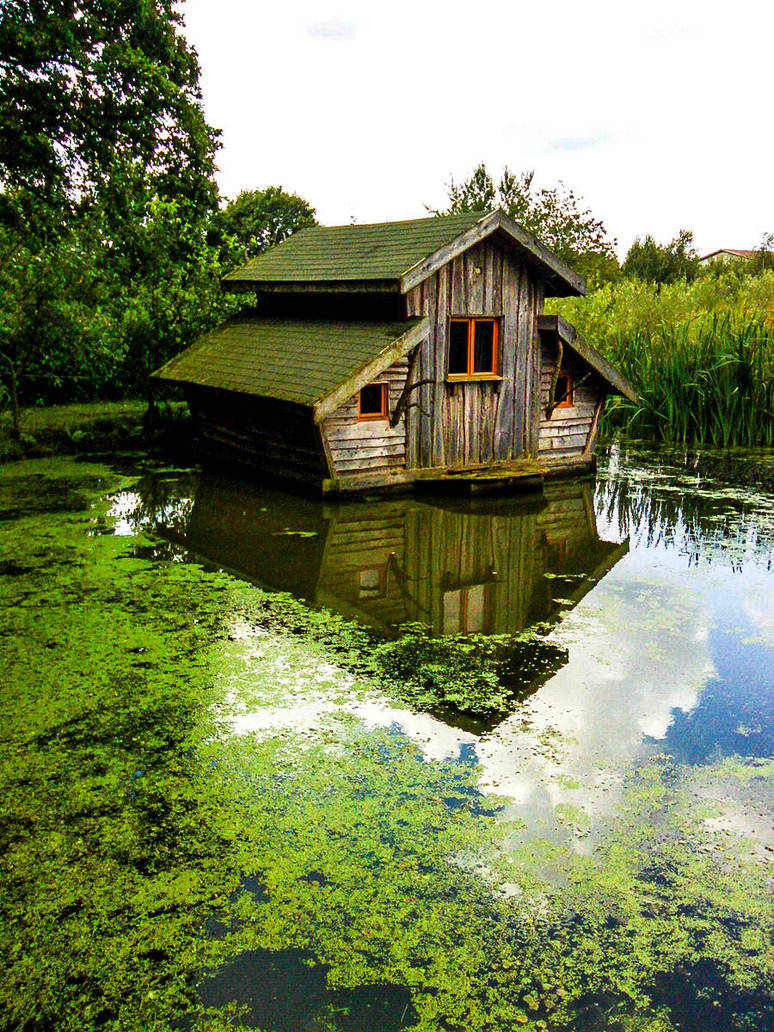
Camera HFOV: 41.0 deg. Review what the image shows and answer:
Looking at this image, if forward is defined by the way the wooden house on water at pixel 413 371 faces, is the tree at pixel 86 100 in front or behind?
behind

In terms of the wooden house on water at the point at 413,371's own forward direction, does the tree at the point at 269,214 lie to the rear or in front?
to the rear

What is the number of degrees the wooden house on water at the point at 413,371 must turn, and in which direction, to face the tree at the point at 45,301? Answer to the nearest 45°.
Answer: approximately 135° to its right

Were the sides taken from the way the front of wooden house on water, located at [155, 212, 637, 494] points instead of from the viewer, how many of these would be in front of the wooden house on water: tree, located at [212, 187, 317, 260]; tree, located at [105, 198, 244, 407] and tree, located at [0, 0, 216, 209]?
0

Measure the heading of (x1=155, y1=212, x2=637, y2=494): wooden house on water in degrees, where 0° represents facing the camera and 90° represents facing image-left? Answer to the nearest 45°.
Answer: approximately 315°

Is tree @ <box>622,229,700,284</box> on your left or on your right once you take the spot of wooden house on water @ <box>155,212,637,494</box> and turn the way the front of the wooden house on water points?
on your left

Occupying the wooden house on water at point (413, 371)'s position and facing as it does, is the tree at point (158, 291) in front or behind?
behind
